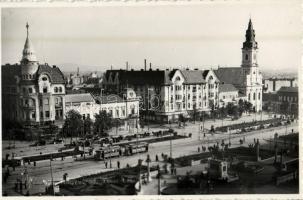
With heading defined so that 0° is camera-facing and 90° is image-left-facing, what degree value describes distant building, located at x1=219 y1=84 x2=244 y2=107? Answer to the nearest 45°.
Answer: approximately 0°
